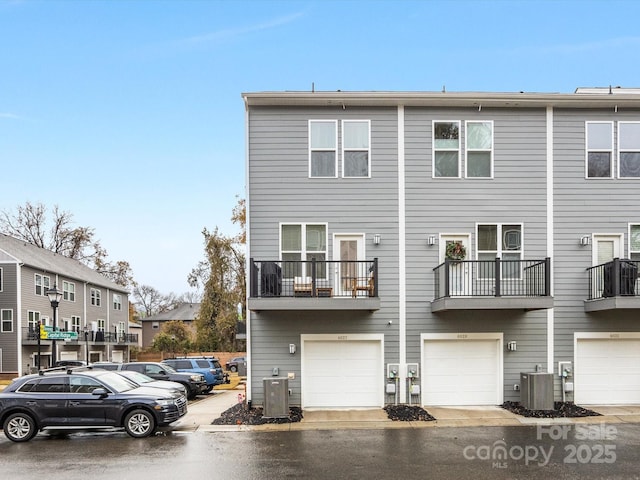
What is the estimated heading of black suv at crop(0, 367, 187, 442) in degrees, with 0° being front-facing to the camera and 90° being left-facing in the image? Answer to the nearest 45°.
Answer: approximately 270°

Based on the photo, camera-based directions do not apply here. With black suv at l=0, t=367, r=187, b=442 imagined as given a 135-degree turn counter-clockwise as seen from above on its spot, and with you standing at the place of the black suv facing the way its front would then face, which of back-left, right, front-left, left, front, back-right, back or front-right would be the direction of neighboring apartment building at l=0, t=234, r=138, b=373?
front-right

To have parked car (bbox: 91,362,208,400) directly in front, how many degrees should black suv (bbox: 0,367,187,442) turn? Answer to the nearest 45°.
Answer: approximately 90° to its left

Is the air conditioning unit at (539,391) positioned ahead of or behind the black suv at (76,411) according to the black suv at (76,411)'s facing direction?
ahead

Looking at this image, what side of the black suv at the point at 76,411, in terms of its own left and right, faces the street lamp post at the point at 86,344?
left
